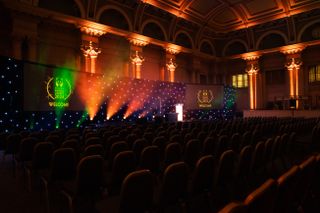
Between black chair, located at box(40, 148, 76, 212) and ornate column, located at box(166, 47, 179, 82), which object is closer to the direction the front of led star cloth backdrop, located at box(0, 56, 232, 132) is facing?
the black chair

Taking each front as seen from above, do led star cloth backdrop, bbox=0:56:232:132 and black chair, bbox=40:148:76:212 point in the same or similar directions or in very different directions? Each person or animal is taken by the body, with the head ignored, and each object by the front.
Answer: very different directions

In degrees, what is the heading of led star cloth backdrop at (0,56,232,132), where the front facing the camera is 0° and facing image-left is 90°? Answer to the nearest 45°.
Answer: approximately 315°

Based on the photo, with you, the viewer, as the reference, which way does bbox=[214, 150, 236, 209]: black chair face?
facing away from the viewer and to the left of the viewer

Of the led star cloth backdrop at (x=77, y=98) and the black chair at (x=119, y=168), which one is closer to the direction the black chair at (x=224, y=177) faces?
the led star cloth backdrop

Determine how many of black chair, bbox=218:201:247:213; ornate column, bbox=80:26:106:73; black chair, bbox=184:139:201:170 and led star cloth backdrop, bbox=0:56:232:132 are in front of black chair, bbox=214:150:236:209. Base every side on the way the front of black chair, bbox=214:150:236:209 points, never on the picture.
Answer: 3

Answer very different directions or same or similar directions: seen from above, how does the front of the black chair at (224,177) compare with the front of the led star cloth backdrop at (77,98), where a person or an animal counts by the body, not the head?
very different directions

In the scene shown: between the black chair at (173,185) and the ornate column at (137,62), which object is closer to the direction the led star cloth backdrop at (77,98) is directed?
the black chair

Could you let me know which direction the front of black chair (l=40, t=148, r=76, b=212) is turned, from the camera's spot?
facing away from the viewer and to the left of the viewer
